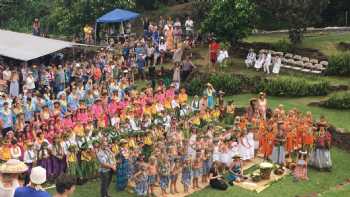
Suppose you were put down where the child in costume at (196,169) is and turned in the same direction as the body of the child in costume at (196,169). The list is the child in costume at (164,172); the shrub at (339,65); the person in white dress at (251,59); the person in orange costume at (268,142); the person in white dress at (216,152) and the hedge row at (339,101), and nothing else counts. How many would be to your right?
1

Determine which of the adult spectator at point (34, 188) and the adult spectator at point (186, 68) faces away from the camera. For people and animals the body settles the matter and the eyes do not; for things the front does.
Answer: the adult spectator at point (34, 188)

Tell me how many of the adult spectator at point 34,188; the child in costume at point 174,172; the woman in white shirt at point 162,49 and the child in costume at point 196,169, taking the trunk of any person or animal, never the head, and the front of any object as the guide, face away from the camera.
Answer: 1

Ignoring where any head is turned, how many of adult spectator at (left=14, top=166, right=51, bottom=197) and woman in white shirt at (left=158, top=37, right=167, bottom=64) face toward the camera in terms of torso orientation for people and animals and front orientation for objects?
1

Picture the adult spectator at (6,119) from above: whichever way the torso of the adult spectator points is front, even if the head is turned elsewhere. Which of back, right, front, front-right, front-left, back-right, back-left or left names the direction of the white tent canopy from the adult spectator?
back-left

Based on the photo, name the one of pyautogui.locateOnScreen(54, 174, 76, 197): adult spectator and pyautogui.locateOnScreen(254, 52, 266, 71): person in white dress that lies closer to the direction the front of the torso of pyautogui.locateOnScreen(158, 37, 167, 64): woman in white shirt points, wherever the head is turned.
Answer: the adult spectator

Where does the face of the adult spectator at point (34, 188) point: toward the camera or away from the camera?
away from the camera

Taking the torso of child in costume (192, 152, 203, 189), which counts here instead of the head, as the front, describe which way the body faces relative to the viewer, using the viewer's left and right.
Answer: facing the viewer and to the right of the viewer

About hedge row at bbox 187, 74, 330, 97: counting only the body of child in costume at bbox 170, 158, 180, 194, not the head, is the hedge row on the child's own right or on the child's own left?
on the child's own left

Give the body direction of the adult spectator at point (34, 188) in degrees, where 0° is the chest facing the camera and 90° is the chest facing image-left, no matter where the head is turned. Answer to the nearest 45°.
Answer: approximately 180°

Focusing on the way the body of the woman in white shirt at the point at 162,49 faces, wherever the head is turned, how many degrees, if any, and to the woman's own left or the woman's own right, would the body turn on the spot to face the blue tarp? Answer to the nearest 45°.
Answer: approximately 135° to the woman's own right

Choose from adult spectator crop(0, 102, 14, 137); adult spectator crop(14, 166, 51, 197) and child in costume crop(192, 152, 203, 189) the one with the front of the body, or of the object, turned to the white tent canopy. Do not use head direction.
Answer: adult spectator crop(14, 166, 51, 197)

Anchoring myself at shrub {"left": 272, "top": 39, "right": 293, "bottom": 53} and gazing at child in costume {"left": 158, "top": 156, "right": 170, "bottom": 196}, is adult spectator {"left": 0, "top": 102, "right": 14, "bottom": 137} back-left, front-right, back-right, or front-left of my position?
front-right
